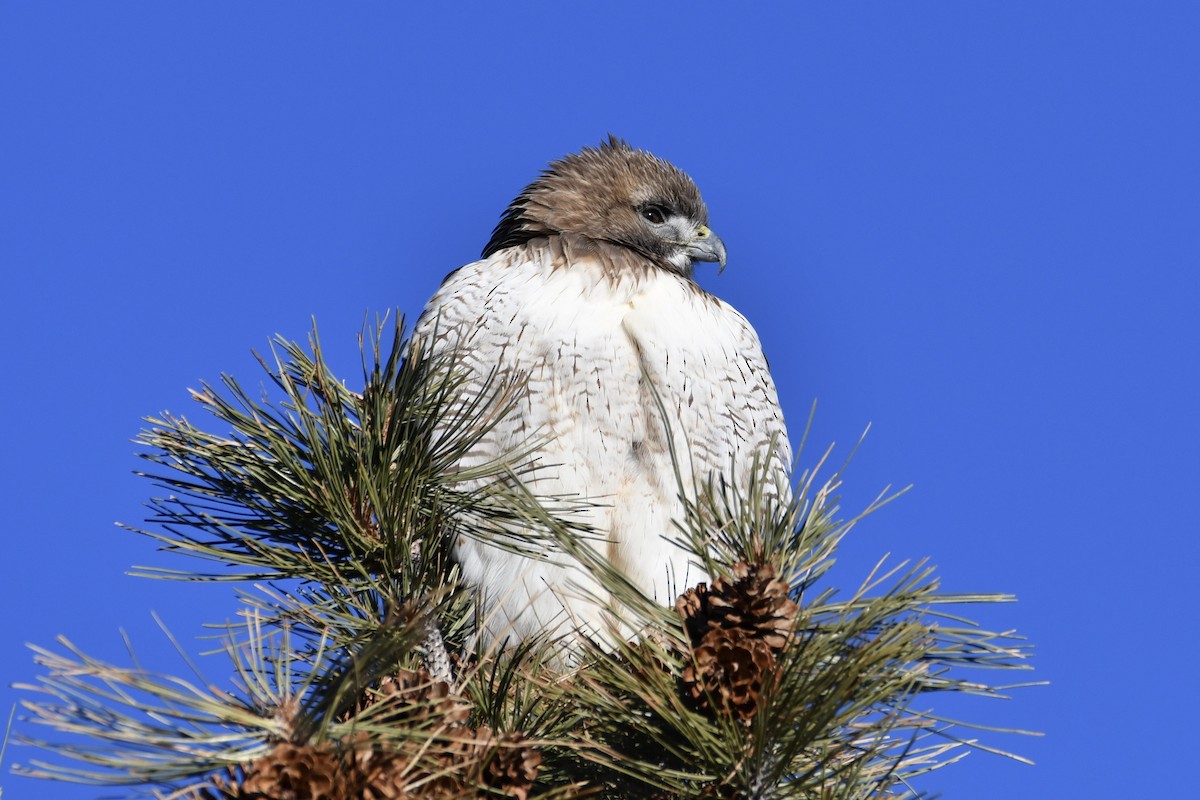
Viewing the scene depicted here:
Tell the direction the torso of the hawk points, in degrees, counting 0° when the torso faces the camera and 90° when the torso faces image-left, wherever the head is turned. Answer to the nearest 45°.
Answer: approximately 0°
